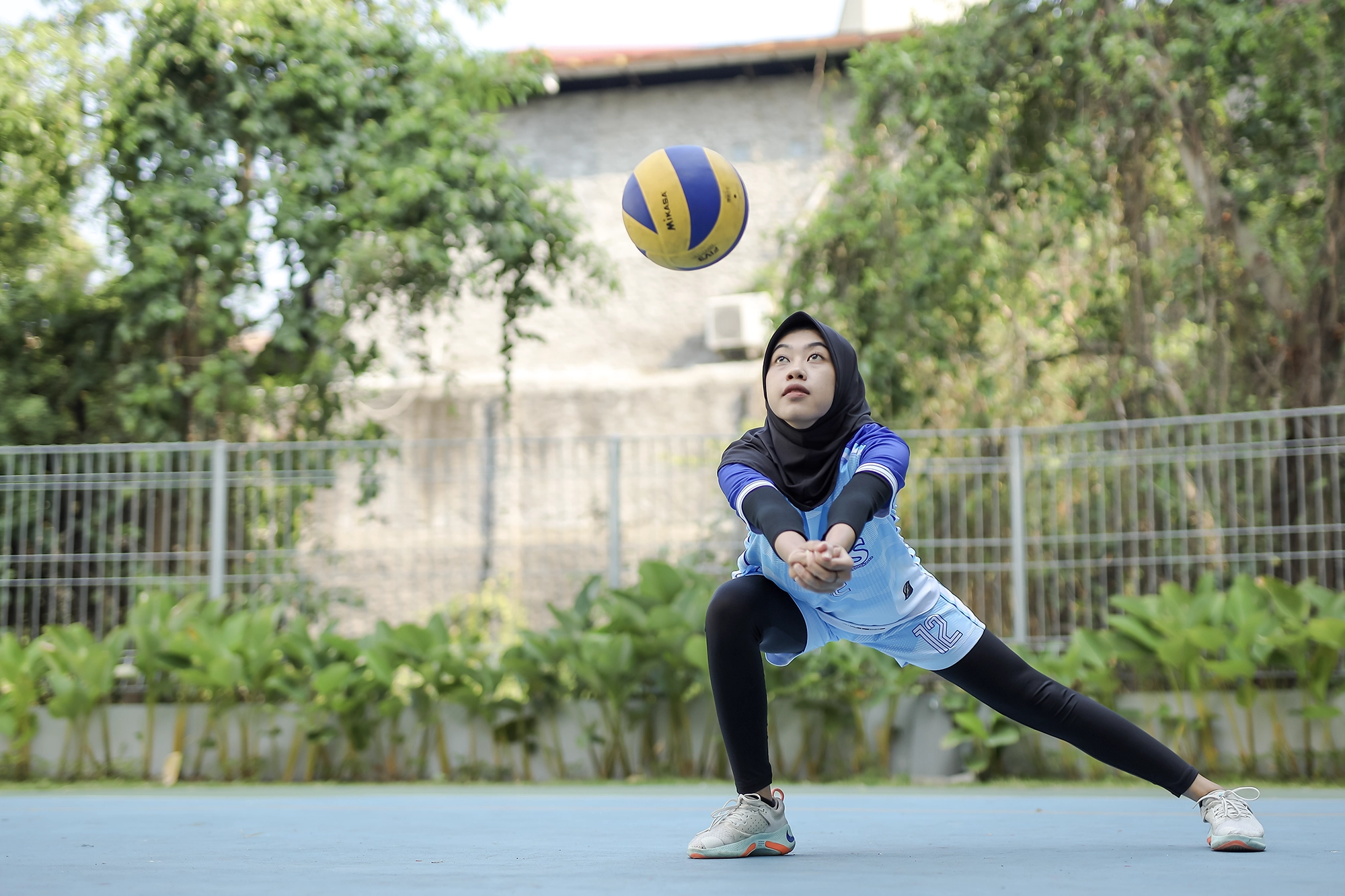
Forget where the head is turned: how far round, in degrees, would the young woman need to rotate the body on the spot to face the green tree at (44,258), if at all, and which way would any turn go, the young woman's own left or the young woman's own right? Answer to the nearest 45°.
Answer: approximately 135° to the young woman's own right

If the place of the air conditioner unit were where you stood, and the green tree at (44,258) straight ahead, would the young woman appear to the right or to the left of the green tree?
left

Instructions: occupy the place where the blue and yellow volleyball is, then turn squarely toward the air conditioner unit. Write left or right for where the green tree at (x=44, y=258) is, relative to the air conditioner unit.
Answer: left

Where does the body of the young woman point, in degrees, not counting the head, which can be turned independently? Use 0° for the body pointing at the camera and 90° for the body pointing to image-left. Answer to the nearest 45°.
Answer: approximately 0°

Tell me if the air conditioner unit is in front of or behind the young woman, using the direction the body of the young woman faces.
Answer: behind

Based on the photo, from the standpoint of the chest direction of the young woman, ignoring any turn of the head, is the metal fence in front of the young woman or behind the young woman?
behind
